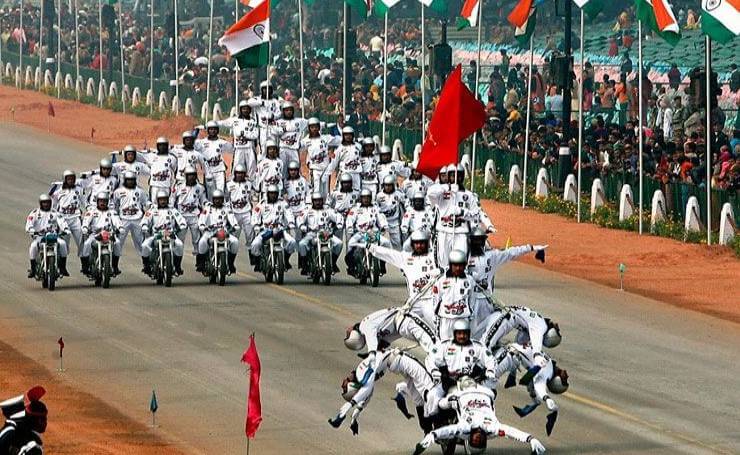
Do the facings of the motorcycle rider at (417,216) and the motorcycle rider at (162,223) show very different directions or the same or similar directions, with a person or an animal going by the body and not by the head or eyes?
same or similar directions

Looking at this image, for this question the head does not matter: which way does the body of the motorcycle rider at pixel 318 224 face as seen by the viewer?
toward the camera

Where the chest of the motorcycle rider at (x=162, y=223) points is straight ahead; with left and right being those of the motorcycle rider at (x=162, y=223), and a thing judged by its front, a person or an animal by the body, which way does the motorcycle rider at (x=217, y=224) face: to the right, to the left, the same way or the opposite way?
the same way

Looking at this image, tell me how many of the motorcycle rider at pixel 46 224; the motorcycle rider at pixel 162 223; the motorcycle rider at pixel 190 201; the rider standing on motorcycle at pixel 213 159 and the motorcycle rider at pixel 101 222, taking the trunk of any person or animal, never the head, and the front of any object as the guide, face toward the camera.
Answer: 5

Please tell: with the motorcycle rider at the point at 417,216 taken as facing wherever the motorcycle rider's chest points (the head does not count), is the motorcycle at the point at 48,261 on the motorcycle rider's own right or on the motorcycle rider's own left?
on the motorcycle rider's own right

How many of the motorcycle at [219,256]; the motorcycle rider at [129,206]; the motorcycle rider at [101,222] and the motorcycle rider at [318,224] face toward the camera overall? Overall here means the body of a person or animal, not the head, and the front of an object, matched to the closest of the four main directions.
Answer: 4

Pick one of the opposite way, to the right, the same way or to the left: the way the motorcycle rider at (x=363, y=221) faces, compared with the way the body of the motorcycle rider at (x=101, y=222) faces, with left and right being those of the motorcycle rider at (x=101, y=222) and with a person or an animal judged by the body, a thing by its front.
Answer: the same way

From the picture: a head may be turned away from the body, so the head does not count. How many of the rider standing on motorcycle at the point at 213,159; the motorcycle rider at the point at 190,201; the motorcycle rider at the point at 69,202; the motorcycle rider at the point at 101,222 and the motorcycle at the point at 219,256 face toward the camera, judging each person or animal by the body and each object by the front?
5

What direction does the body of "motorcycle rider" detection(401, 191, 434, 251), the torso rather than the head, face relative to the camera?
toward the camera

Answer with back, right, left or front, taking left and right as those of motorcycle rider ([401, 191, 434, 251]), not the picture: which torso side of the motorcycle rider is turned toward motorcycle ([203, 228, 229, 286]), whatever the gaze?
right

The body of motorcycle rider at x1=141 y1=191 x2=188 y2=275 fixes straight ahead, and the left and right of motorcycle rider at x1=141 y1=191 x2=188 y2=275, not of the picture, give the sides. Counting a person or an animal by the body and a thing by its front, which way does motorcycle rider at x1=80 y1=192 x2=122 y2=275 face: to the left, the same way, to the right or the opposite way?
the same way

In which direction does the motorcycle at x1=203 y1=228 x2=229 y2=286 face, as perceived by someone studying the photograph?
facing the viewer

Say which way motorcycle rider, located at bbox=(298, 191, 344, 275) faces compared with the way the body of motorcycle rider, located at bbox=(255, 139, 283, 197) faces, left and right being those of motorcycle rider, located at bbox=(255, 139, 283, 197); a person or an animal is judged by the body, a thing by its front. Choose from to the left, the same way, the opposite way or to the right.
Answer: the same way

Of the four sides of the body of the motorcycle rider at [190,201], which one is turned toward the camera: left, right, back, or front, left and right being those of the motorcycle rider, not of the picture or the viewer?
front
